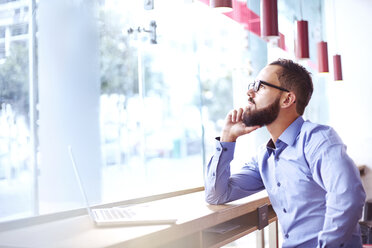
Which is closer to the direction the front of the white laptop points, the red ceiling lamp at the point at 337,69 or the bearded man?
the bearded man

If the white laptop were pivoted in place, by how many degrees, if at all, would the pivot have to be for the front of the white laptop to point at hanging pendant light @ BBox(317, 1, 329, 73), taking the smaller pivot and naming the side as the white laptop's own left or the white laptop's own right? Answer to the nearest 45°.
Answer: approximately 45° to the white laptop's own left

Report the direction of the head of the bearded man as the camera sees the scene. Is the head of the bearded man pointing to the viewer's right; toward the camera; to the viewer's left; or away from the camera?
to the viewer's left

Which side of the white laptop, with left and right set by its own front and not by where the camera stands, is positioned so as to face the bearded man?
front

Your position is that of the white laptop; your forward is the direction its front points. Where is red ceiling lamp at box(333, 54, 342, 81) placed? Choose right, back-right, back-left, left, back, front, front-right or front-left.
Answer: front-left

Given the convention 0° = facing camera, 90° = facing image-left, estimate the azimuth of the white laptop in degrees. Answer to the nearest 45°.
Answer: approximately 270°

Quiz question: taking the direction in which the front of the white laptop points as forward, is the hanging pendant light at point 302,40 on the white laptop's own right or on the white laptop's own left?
on the white laptop's own left
